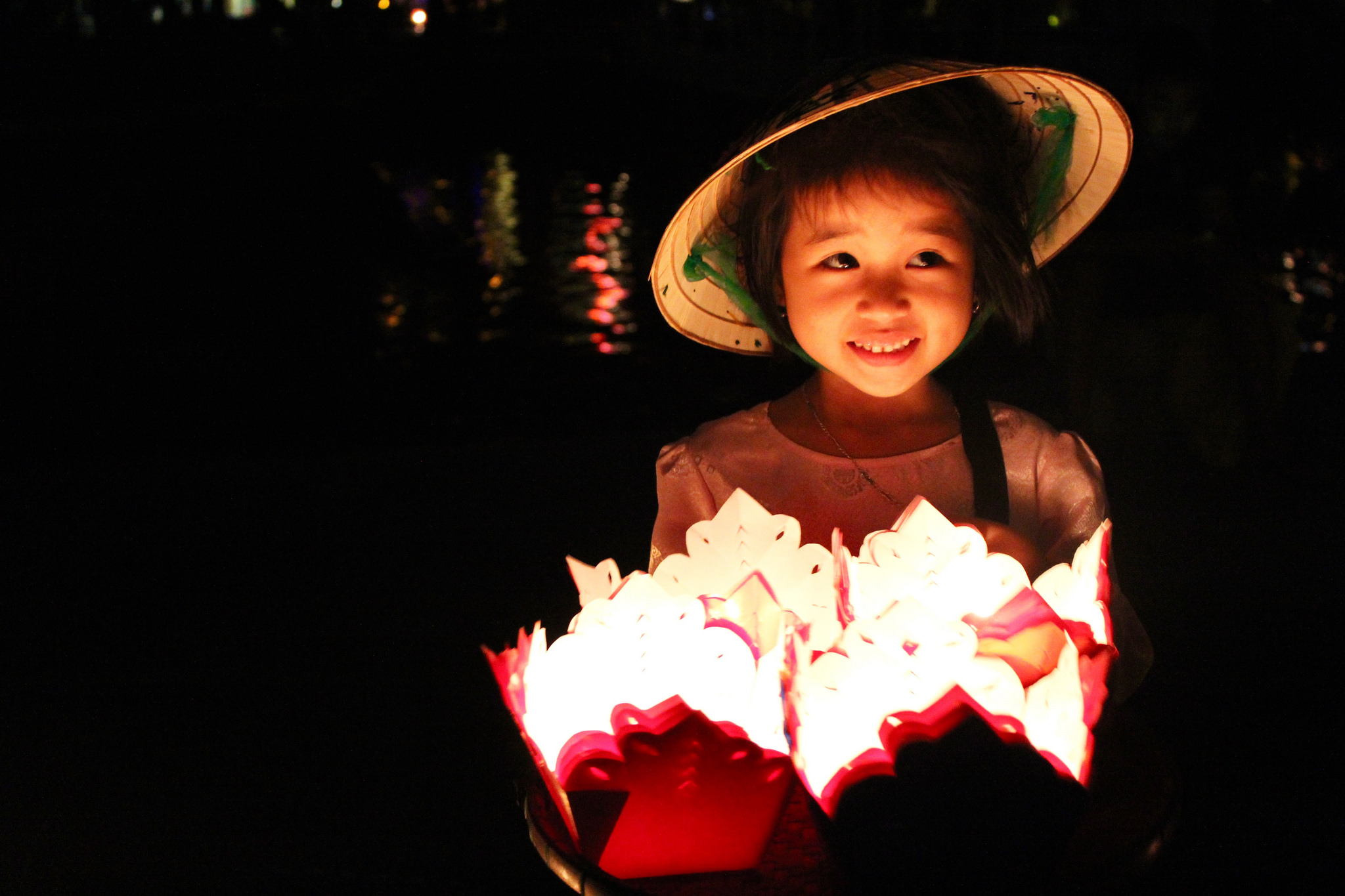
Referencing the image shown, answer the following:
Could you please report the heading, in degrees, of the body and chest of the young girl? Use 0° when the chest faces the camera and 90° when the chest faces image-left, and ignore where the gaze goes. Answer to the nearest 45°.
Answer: approximately 0°
